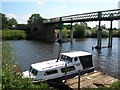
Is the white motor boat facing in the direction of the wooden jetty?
no

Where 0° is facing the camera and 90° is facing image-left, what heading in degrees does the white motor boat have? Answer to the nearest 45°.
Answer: approximately 45°
